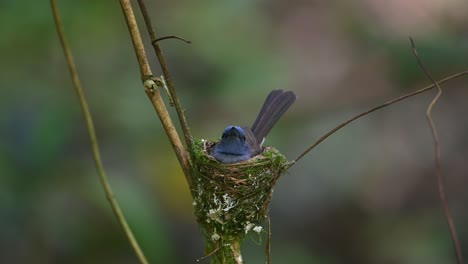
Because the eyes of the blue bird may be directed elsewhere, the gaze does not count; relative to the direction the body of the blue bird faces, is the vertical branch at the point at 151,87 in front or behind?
in front

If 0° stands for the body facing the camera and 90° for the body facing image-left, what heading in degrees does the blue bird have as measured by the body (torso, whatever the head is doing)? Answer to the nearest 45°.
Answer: approximately 45°
